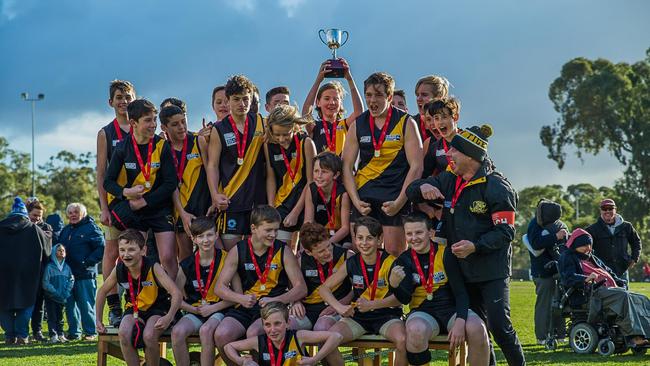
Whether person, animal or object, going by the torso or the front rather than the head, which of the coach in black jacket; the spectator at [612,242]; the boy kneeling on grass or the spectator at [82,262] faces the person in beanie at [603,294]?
the spectator at [612,242]

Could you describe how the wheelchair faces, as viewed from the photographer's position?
facing to the right of the viewer

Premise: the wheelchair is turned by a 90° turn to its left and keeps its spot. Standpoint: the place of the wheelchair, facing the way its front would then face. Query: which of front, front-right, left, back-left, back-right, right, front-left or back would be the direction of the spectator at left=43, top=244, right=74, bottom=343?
left

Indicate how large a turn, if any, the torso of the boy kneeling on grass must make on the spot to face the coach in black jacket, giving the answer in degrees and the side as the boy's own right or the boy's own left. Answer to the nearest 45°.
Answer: approximately 90° to the boy's own left

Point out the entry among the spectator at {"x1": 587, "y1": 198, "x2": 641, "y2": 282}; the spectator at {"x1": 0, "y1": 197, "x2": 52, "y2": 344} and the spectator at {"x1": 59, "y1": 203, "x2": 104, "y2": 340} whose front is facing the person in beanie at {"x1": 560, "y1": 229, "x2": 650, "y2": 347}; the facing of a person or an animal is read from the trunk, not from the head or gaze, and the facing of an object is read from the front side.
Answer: the spectator at {"x1": 587, "y1": 198, "x2": 641, "y2": 282}

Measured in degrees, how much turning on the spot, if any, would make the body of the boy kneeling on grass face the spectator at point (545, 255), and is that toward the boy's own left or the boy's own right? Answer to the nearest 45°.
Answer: approximately 135° to the boy's own left
